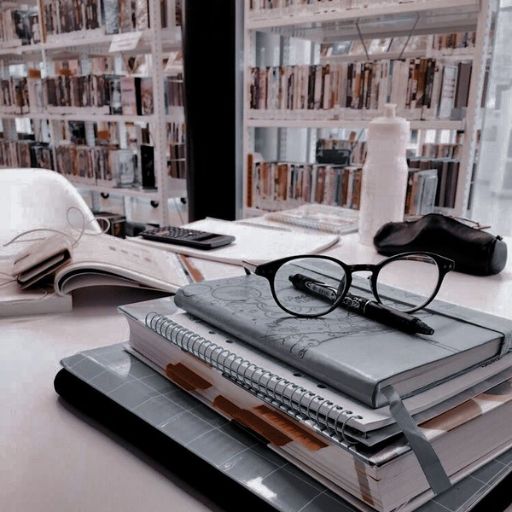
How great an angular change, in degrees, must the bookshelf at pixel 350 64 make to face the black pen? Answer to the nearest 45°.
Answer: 0° — it already faces it

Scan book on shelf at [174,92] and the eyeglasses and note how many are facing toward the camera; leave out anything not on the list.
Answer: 2

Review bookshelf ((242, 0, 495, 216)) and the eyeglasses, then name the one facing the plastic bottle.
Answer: the bookshelf

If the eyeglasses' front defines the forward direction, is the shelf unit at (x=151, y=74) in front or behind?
behind

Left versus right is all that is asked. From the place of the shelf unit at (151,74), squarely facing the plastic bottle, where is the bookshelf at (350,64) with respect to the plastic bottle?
left

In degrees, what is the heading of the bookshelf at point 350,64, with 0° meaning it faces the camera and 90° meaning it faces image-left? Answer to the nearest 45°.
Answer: approximately 0°

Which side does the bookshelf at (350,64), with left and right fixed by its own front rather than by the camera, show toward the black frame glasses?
front

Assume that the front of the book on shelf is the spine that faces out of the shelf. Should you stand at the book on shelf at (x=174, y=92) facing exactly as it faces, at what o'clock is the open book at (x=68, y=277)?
The open book is roughly at 12 o'clock from the book on shelf.

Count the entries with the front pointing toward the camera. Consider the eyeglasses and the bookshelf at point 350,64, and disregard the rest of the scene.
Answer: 2

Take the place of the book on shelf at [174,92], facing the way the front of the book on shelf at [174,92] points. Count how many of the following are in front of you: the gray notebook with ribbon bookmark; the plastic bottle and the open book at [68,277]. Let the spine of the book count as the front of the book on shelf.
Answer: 3
